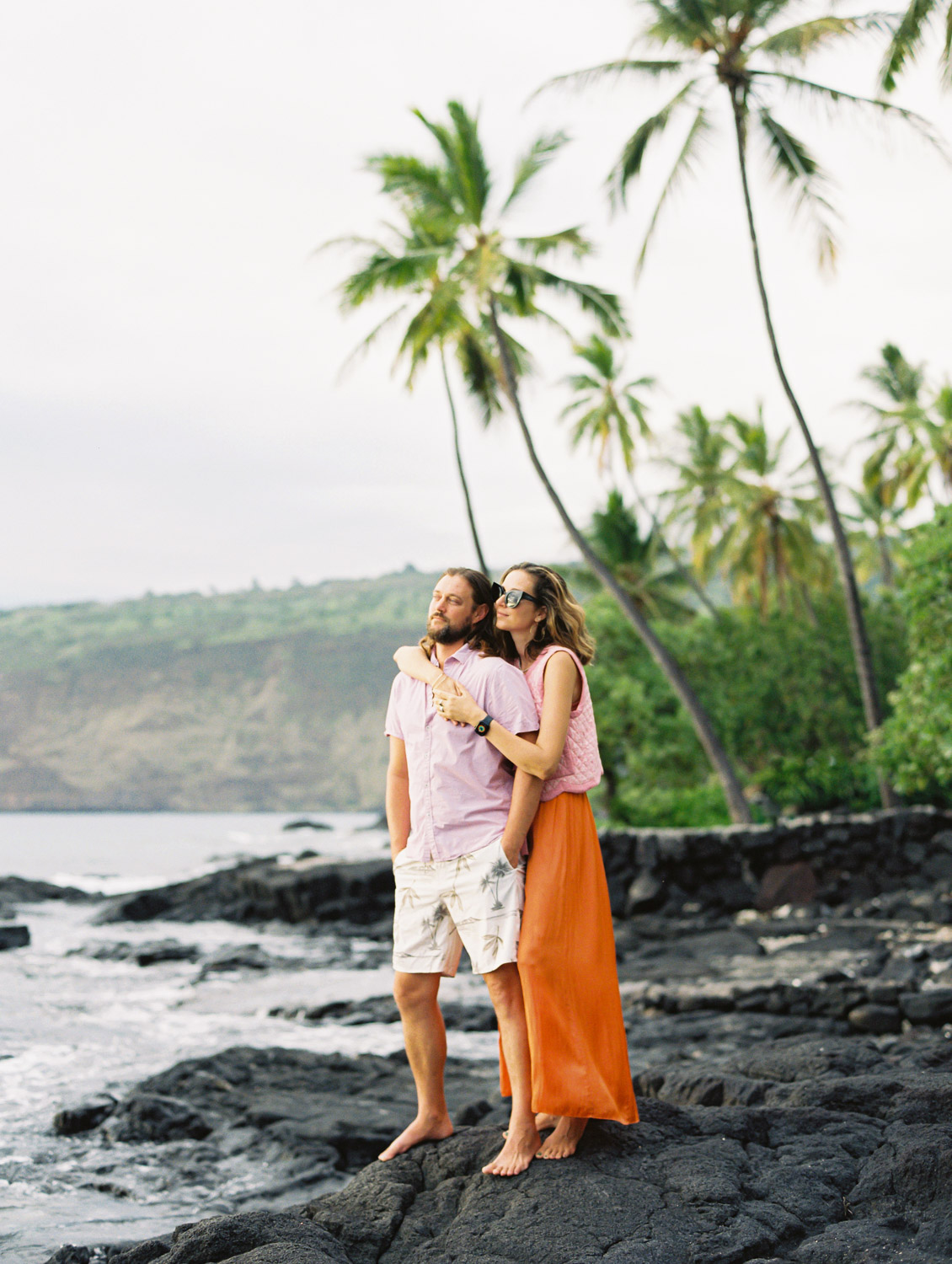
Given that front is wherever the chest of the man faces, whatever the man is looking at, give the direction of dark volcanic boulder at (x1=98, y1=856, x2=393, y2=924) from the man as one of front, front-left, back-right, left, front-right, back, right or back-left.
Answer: back-right

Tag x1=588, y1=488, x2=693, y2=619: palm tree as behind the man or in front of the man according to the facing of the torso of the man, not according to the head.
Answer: behind

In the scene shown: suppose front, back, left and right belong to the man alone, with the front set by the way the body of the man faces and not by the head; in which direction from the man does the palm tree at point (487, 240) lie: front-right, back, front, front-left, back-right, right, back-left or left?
back-right

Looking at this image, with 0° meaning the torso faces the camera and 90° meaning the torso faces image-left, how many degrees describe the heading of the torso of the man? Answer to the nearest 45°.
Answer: approximately 45°

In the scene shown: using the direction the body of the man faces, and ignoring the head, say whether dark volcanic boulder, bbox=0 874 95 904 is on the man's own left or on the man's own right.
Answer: on the man's own right

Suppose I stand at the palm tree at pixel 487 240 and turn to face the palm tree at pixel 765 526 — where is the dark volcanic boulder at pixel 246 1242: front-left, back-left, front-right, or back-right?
back-right

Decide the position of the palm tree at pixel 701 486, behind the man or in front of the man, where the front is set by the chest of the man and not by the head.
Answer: behind

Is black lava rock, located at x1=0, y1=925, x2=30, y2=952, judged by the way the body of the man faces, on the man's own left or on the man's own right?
on the man's own right

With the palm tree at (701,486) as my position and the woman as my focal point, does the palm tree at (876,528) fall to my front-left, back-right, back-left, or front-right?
back-left
